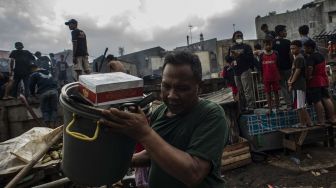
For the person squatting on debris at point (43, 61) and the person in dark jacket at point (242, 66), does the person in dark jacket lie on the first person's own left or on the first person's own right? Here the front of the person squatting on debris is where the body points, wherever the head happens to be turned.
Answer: on the first person's own right

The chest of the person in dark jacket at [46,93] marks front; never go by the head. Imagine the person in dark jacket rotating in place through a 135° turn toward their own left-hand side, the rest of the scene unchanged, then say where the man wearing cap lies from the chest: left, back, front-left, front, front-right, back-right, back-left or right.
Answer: back-left

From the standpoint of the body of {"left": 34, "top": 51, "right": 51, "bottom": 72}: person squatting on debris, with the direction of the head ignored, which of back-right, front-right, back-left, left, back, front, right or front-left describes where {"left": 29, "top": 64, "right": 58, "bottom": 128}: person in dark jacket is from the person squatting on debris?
left
